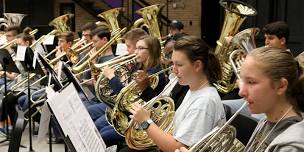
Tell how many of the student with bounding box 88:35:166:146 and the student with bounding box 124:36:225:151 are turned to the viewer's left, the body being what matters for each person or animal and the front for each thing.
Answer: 2

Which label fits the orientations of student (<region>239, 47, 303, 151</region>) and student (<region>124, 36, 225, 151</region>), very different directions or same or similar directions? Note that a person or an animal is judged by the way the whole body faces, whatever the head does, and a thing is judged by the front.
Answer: same or similar directions

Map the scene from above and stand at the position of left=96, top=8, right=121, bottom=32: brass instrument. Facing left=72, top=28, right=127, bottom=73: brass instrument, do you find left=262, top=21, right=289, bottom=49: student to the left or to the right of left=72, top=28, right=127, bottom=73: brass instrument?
left

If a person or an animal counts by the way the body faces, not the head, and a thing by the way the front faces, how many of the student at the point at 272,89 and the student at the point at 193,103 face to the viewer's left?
2

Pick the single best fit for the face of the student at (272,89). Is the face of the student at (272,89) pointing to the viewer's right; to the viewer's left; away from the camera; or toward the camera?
to the viewer's left

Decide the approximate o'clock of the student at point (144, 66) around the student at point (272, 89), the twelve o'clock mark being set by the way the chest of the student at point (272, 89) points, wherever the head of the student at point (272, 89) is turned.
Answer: the student at point (144, 66) is roughly at 2 o'clock from the student at point (272, 89).

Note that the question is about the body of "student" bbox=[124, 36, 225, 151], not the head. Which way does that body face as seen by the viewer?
to the viewer's left

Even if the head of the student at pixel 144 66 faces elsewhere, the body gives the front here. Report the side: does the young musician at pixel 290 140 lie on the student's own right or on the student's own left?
on the student's own left

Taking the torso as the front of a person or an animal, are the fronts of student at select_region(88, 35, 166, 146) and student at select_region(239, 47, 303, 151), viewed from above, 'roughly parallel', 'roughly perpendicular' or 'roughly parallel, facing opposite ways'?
roughly parallel

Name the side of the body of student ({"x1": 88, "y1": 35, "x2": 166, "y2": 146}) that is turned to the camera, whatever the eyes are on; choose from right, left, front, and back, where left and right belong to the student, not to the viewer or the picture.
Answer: left

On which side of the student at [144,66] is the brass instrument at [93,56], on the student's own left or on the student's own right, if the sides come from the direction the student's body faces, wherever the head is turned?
on the student's own right

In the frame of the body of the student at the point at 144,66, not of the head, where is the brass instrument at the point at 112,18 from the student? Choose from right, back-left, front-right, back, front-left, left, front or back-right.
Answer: right

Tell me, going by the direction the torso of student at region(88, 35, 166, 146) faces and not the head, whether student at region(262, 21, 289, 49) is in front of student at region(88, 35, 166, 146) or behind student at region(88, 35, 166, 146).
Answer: behind

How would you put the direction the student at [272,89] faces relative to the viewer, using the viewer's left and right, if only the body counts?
facing to the left of the viewer
